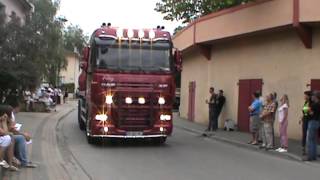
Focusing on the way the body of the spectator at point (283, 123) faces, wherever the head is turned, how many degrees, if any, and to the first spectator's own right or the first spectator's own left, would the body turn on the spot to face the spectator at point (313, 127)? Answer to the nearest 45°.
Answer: approximately 135° to the first spectator's own left

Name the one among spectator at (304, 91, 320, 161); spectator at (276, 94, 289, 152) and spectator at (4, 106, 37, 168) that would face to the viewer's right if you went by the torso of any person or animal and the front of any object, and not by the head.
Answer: spectator at (4, 106, 37, 168)

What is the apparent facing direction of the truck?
toward the camera

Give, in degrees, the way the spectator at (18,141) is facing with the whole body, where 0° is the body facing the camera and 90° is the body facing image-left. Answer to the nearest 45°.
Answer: approximately 270°

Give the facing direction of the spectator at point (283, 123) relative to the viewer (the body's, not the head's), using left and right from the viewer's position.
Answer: facing to the left of the viewer

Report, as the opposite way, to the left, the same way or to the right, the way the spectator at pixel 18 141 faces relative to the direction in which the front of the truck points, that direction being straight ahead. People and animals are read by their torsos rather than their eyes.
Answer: to the left

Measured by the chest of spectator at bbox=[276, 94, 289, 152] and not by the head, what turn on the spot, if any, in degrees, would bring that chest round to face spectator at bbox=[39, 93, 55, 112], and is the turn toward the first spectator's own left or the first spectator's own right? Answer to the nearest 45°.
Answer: approximately 45° to the first spectator's own right

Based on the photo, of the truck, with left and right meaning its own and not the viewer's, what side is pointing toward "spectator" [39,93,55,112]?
back

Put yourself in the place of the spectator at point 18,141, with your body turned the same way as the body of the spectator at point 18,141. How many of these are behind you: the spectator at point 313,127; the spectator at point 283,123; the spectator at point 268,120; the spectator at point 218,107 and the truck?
0

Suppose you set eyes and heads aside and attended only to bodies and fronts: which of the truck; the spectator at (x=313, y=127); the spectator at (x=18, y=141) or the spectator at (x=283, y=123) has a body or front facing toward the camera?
the truck

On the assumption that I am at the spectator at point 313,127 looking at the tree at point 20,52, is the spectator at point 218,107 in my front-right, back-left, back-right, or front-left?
front-right

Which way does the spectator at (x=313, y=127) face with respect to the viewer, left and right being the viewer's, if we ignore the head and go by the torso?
facing to the left of the viewer

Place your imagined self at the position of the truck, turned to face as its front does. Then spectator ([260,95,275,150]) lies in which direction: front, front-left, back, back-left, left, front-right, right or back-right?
left
